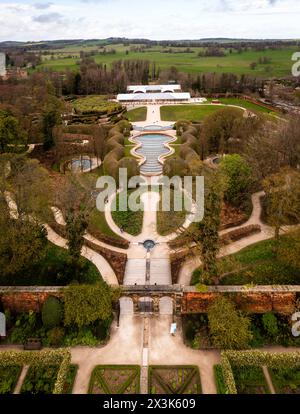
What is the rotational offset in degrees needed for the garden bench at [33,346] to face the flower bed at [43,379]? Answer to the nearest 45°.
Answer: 0° — it already faces it

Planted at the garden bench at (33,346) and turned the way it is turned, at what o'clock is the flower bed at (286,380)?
The flower bed is roughly at 10 o'clock from the garden bench.

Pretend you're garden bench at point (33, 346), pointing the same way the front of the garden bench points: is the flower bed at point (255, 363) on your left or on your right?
on your left

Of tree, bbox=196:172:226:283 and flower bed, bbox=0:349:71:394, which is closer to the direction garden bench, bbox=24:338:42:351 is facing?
the flower bed

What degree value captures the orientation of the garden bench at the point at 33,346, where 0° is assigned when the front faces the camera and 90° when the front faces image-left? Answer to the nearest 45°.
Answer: approximately 0°

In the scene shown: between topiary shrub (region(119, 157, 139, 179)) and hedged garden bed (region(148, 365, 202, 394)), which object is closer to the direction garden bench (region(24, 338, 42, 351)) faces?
the hedged garden bed

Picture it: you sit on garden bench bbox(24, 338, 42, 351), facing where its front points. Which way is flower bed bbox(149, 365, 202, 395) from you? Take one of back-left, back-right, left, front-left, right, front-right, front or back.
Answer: front-left

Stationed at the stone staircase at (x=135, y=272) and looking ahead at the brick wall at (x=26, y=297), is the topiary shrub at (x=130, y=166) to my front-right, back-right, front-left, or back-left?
back-right
